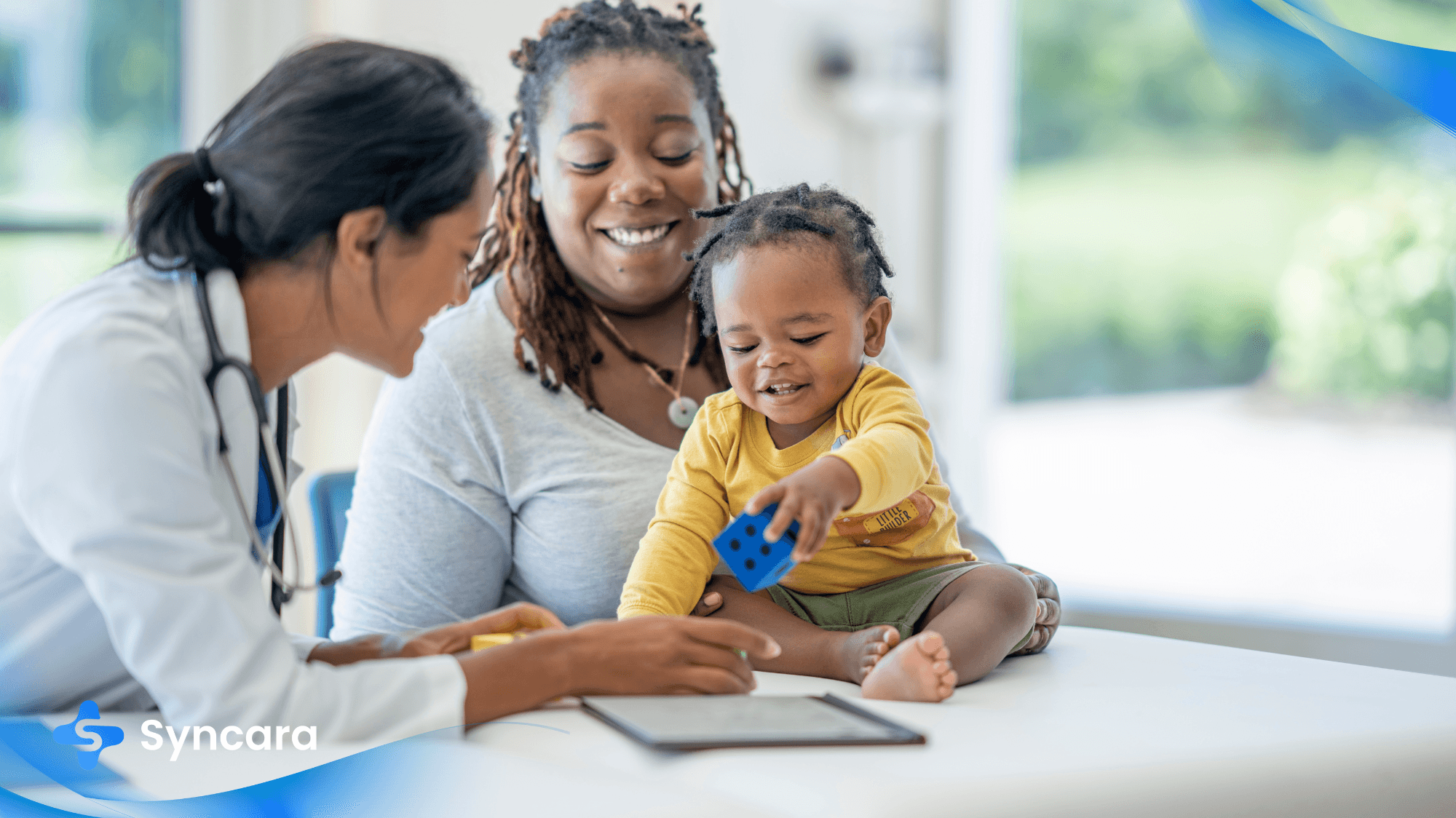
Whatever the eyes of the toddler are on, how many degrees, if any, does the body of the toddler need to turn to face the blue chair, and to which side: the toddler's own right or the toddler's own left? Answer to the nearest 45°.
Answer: approximately 135° to the toddler's own right

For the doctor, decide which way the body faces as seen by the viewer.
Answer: to the viewer's right

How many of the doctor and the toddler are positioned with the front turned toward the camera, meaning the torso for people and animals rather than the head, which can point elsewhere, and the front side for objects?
1

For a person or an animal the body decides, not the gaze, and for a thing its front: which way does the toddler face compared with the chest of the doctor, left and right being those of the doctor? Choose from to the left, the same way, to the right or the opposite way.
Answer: to the right

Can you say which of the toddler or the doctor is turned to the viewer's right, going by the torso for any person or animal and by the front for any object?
the doctor

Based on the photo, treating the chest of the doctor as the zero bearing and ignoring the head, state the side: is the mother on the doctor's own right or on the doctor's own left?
on the doctor's own left

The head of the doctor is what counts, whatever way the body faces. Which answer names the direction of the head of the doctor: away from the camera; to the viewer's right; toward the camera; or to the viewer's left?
to the viewer's right
